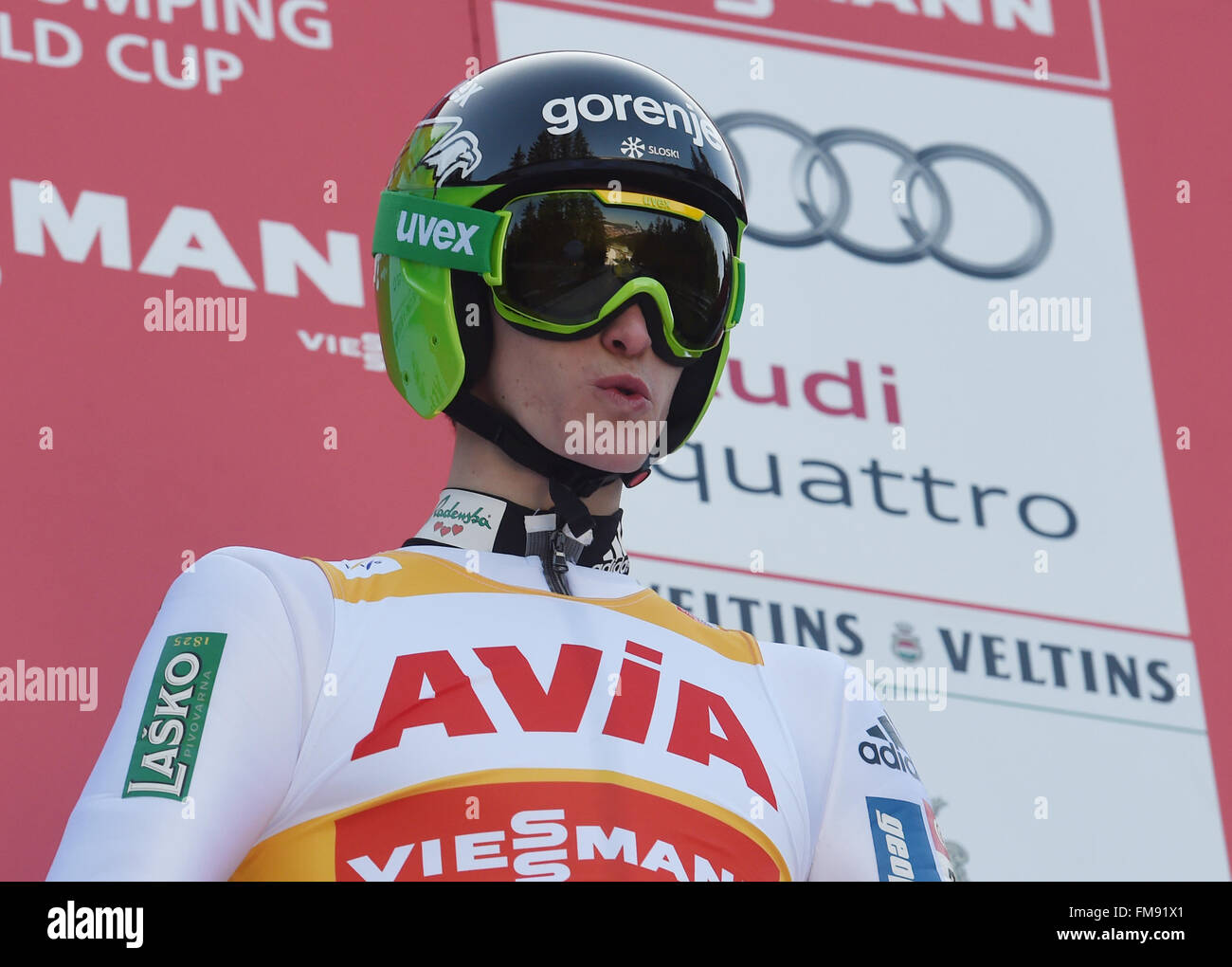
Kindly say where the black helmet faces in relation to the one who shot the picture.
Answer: facing the viewer and to the right of the viewer
